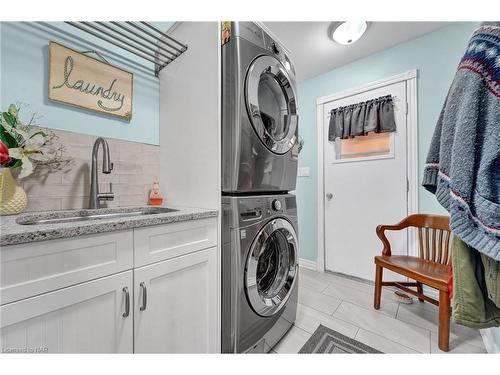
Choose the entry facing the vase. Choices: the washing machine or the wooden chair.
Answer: the wooden chair

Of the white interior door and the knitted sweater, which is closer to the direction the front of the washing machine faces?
the knitted sweater

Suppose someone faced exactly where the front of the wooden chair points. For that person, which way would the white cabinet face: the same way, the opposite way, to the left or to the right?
to the left

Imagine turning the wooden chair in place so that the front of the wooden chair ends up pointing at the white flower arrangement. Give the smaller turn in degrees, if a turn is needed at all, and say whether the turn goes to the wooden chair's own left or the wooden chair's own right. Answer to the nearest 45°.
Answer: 0° — it already faces it

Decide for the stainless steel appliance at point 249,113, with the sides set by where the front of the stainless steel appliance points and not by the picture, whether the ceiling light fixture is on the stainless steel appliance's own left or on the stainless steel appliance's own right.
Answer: on the stainless steel appliance's own left

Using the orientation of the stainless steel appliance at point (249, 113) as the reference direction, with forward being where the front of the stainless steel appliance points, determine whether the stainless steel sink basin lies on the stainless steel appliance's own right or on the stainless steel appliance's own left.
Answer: on the stainless steel appliance's own right

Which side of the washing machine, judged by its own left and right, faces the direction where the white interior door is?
left

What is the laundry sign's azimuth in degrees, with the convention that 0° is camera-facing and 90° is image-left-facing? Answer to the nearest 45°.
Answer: approximately 315°
